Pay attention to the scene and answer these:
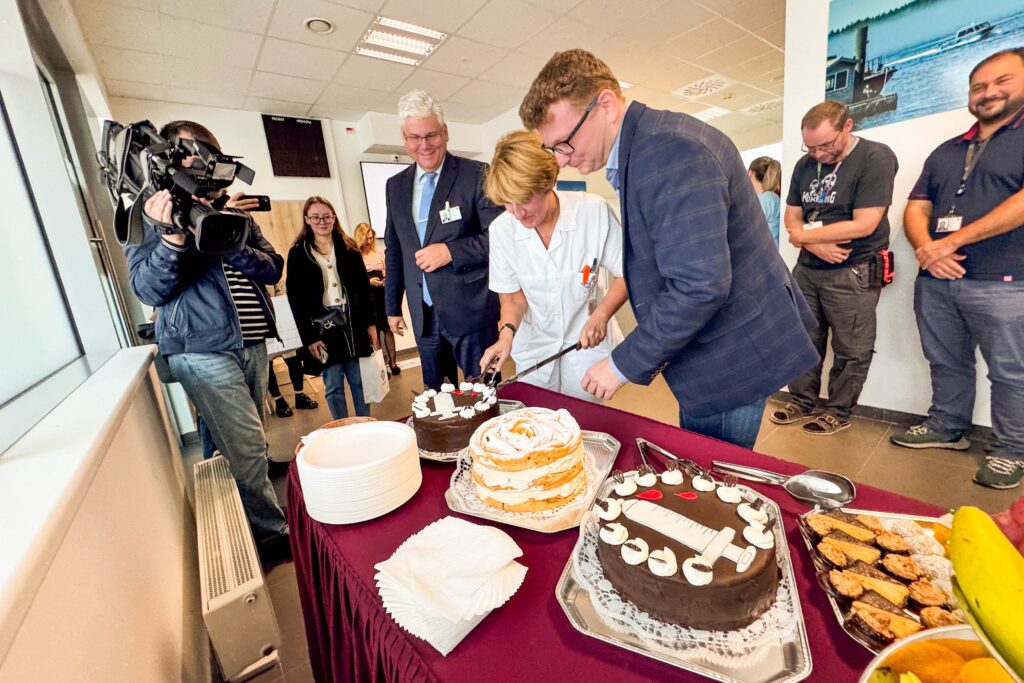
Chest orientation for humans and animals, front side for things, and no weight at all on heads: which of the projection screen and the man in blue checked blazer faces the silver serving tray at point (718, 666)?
the projection screen

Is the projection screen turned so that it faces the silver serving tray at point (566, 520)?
yes

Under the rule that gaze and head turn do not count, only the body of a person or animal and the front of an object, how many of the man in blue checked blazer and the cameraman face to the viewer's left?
1

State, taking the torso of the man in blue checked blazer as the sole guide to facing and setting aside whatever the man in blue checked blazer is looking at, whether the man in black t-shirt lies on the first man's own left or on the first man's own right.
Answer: on the first man's own right

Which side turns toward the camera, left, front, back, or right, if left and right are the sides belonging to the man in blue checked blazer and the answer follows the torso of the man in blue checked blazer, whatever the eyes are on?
left

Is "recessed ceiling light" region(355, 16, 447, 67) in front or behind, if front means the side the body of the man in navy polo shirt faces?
in front

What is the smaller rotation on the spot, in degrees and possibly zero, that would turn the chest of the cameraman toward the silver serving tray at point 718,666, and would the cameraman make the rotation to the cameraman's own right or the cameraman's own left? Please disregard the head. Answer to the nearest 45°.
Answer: approximately 45° to the cameraman's own right

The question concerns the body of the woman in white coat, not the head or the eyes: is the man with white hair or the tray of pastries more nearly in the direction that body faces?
the tray of pastries

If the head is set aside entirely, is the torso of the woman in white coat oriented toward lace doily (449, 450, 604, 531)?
yes

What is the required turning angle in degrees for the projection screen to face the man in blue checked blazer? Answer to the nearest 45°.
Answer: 0° — it already faces them
